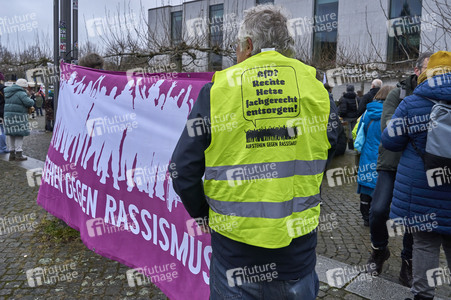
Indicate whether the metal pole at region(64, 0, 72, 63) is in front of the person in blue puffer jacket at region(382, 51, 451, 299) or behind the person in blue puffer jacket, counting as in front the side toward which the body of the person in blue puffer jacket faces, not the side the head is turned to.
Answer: in front

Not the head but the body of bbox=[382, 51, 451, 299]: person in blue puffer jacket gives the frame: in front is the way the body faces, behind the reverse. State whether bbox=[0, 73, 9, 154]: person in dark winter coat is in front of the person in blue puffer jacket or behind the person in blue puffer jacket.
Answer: in front

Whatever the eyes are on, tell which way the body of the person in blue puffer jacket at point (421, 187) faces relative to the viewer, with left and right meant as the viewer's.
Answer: facing away from the viewer and to the left of the viewer

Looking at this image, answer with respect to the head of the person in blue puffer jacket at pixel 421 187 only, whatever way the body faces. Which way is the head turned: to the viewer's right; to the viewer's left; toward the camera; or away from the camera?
away from the camera
